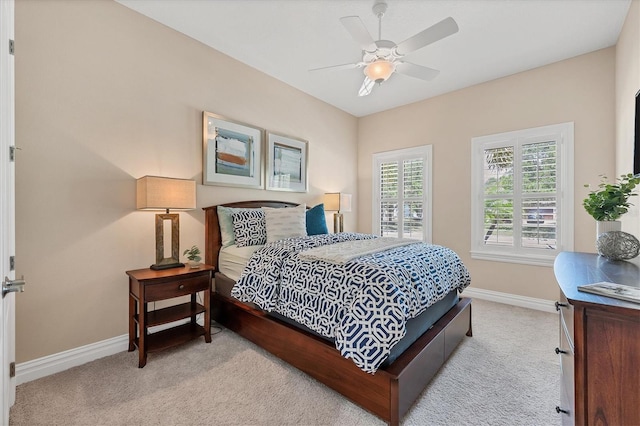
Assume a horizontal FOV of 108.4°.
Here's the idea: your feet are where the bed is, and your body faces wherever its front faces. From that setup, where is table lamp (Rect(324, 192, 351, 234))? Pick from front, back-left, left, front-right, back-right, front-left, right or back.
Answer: back-left

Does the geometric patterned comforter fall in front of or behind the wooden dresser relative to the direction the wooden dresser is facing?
in front

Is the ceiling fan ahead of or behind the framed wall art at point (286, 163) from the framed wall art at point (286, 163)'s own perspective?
ahead

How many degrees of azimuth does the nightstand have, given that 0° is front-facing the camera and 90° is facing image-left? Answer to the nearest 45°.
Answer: approximately 315°

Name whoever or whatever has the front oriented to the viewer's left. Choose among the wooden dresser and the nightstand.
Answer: the wooden dresser

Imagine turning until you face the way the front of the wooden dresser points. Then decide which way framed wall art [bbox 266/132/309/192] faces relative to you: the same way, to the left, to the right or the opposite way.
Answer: the opposite way

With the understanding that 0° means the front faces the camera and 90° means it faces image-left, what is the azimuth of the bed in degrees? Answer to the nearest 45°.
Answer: approximately 315°

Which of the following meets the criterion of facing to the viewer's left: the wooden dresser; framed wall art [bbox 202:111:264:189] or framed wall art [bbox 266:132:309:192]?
the wooden dresser

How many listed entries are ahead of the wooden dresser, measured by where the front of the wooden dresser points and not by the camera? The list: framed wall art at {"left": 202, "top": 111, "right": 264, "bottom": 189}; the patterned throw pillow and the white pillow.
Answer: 3

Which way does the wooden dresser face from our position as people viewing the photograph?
facing to the left of the viewer

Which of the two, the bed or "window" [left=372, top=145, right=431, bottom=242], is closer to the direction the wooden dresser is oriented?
the bed

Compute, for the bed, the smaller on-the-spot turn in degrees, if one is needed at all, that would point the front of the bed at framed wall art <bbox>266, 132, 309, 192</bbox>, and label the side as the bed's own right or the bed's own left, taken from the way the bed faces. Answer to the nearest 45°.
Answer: approximately 180°

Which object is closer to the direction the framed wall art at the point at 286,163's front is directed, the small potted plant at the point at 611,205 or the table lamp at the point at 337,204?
the small potted plant
